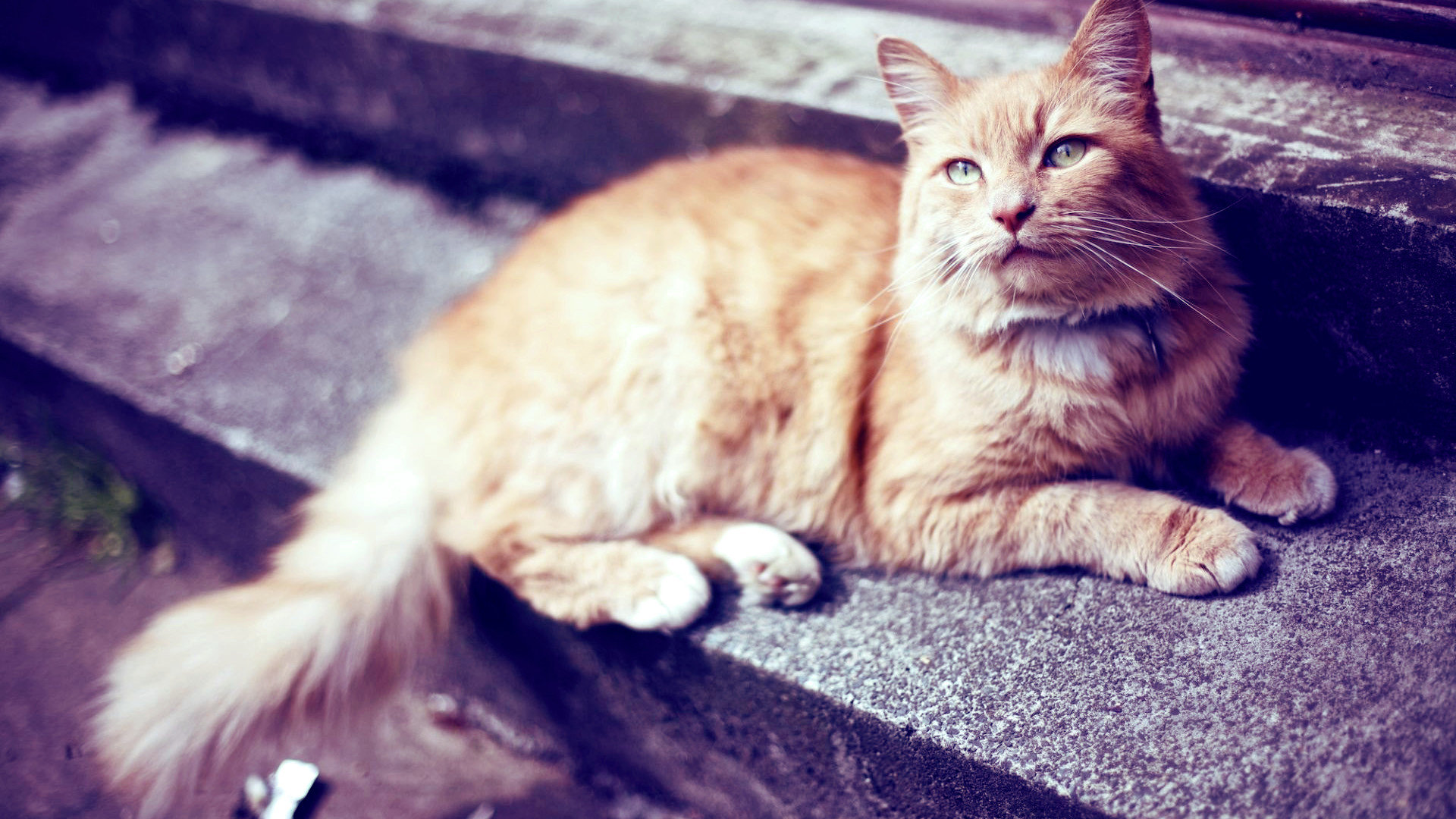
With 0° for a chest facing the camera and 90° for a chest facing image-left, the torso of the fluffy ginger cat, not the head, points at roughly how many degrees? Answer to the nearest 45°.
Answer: approximately 270°
